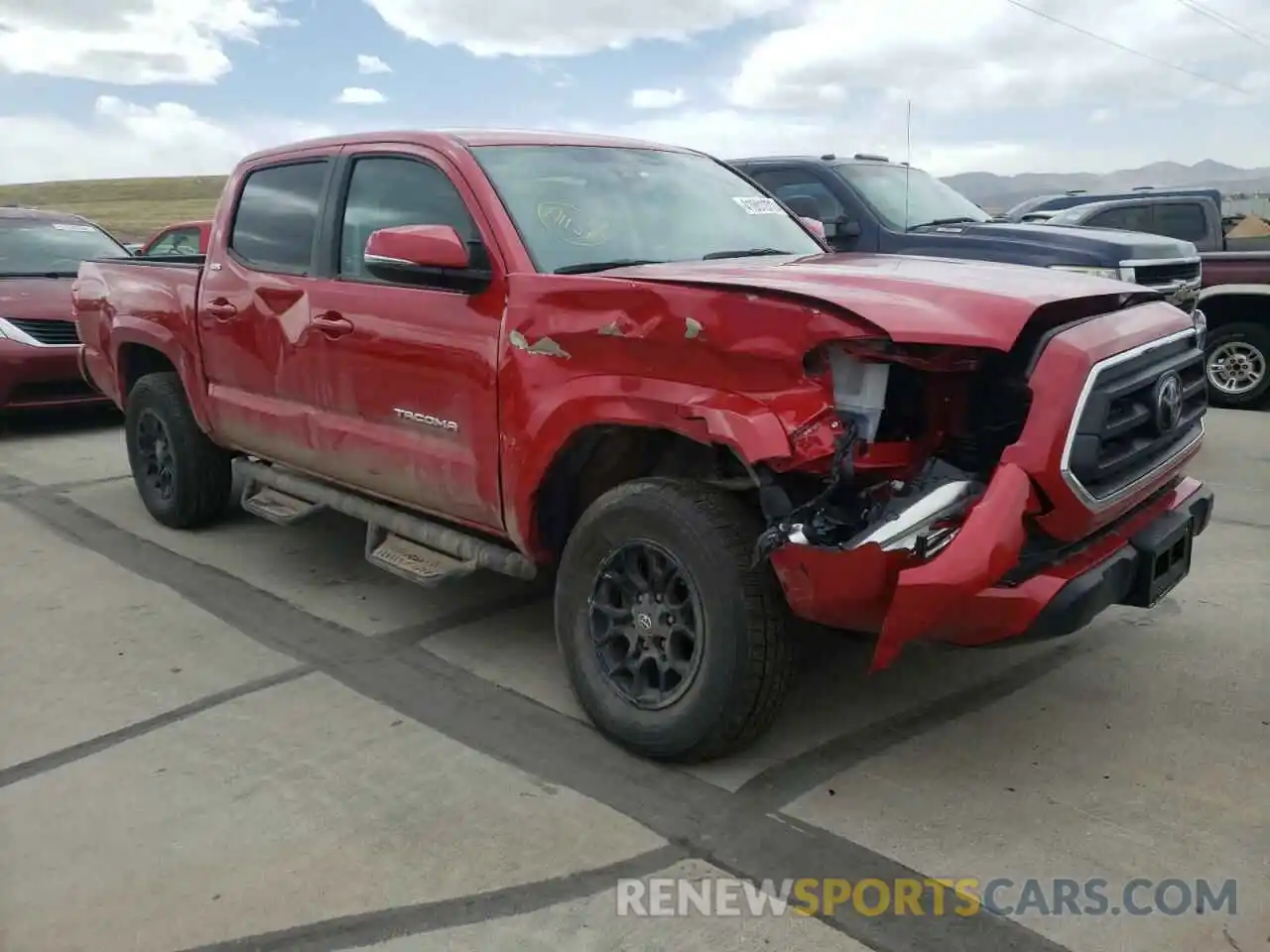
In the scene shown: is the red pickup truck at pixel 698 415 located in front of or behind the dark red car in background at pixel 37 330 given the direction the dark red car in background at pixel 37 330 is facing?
in front

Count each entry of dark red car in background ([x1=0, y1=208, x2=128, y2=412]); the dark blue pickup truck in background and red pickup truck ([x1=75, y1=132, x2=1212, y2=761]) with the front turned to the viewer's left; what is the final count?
0

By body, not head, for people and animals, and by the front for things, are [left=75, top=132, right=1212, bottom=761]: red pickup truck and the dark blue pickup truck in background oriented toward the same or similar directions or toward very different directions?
same or similar directions

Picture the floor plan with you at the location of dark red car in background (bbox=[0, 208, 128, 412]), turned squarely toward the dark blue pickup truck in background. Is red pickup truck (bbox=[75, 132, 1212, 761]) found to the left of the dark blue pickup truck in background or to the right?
right

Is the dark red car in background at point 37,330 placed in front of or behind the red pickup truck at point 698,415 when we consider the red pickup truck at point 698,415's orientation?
behind

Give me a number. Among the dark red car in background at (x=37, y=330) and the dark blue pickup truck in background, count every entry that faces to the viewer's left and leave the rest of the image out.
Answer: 0

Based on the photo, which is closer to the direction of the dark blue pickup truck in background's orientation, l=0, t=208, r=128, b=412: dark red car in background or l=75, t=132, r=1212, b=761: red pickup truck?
the red pickup truck

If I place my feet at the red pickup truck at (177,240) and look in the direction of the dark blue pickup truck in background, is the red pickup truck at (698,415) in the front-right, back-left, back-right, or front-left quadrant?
front-right

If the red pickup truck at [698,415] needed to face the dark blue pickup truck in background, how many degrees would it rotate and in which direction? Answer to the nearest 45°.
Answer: approximately 135° to its left

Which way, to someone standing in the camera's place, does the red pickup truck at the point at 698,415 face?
facing the viewer and to the right of the viewer

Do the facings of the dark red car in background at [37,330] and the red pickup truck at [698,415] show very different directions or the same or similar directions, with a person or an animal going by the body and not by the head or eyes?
same or similar directions
